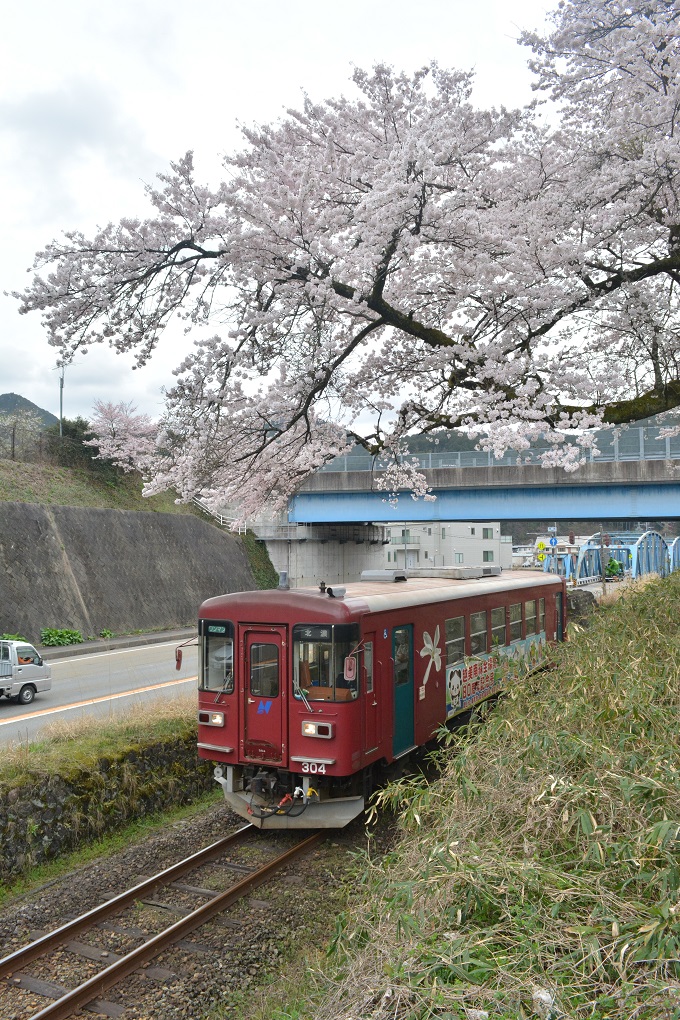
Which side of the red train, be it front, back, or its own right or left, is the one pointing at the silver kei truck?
right

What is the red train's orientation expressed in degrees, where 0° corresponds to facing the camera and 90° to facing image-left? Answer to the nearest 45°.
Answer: approximately 45°

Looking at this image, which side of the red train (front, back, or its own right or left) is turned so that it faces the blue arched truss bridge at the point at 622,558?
back
